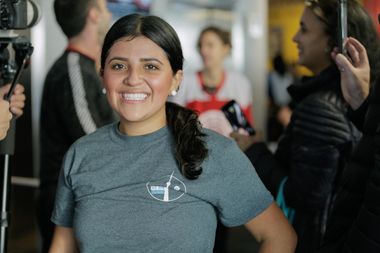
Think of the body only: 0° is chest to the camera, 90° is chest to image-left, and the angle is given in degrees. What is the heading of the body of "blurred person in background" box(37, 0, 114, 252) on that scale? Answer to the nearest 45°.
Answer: approximately 225°

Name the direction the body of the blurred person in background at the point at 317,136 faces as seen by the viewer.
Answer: to the viewer's left

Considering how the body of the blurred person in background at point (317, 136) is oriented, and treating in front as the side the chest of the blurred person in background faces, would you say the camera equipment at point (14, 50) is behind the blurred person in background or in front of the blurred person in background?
in front

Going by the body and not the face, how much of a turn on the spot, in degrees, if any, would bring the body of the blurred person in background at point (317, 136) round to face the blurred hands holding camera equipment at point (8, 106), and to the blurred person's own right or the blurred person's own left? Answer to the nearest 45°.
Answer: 0° — they already face them

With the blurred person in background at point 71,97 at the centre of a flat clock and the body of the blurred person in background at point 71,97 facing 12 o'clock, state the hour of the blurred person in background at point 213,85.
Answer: the blurred person in background at point 213,85 is roughly at 12 o'clock from the blurred person in background at point 71,97.

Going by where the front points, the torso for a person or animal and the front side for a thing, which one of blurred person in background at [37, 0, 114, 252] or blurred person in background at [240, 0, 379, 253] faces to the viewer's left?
blurred person in background at [240, 0, 379, 253]

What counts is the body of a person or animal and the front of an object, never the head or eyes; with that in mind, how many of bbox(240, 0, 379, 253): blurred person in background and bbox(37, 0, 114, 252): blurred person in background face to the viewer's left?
1

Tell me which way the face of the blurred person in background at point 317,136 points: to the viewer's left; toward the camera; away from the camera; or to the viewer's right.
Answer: to the viewer's left
